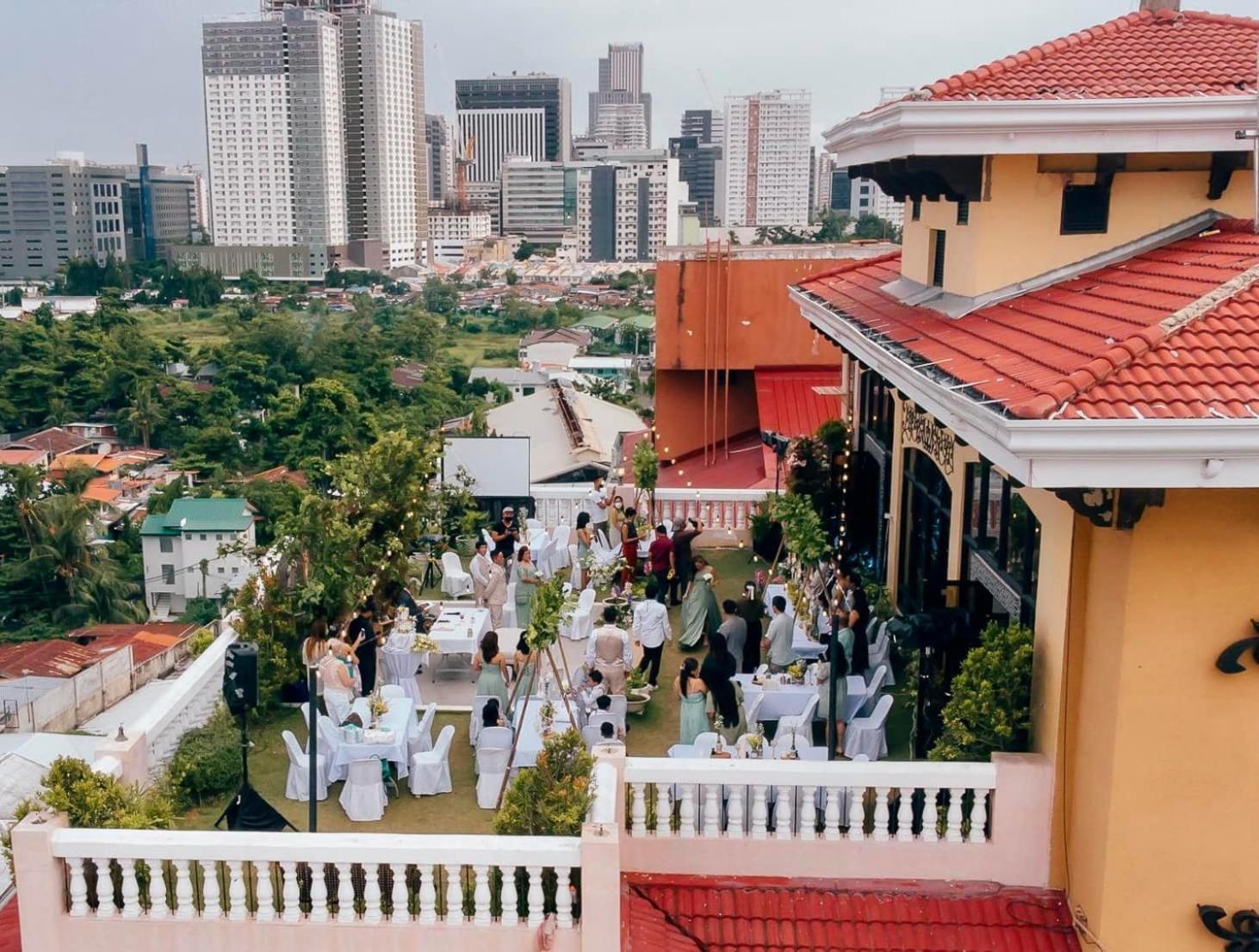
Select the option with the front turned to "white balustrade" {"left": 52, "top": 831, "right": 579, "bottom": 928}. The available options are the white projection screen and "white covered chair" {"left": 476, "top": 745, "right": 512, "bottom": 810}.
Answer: the white projection screen

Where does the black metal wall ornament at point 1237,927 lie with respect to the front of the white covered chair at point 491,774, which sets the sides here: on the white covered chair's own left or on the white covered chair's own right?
on the white covered chair's own right

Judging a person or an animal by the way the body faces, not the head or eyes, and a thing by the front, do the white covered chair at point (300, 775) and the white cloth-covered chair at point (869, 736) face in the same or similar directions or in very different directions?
very different directions

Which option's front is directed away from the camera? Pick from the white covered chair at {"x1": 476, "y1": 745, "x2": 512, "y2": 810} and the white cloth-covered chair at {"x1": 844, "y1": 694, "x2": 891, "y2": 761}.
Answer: the white covered chair at {"x1": 476, "y1": 745, "x2": 512, "y2": 810}

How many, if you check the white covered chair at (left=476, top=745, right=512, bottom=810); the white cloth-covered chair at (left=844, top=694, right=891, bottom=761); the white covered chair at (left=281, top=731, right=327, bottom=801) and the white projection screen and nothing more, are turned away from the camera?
1

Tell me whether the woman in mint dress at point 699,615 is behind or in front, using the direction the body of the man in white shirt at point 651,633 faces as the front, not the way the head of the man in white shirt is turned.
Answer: in front

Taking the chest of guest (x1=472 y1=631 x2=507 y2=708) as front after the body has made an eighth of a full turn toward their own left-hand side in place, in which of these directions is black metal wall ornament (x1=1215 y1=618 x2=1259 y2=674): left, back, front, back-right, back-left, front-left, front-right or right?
back

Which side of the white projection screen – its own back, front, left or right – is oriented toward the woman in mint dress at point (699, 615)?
front

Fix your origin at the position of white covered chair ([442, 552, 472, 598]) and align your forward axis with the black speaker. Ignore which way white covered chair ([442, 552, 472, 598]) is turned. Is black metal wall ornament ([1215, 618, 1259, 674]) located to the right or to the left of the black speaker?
left

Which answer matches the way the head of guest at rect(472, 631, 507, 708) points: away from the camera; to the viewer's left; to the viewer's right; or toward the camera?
away from the camera

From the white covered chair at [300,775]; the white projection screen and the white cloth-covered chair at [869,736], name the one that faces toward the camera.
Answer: the white projection screen

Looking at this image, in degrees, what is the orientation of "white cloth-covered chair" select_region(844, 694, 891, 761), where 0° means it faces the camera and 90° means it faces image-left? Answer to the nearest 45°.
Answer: approximately 90°

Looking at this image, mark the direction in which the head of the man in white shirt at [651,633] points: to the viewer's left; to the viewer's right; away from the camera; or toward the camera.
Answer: away from the camera

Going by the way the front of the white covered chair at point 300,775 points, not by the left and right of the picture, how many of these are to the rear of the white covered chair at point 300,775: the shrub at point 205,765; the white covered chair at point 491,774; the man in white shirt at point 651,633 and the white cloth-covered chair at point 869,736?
1

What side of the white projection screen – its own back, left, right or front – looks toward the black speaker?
front

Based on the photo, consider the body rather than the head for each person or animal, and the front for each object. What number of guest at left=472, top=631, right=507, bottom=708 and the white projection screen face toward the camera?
1

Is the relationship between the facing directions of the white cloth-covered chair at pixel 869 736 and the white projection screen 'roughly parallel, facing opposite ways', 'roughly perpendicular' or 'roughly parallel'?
roughly perpendicular

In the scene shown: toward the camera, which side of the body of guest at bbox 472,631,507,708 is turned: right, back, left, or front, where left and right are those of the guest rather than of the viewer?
back

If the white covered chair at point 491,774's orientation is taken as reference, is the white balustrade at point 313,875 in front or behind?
behind

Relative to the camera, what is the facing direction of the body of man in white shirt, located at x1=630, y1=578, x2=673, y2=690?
away from the camera
